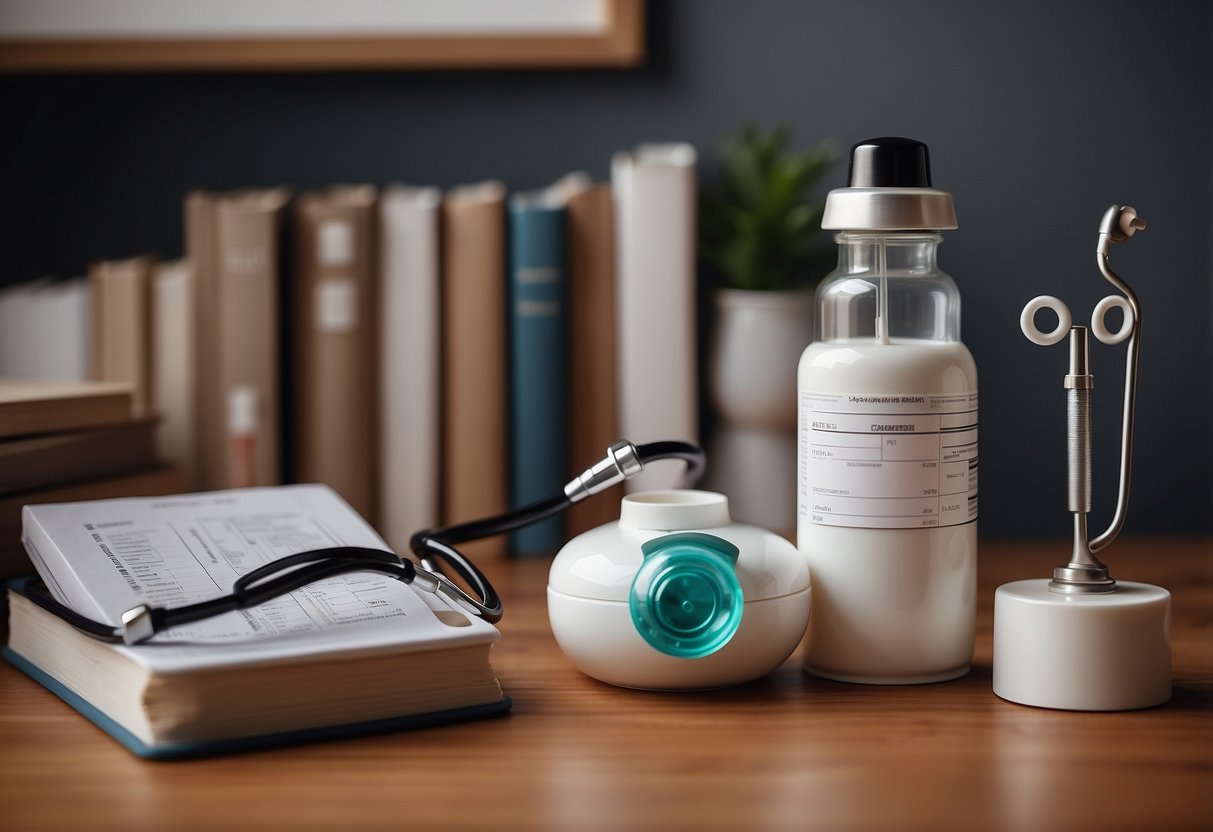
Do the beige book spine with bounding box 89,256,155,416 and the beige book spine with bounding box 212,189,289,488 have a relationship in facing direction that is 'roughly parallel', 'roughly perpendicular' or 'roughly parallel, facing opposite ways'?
roughly parallel

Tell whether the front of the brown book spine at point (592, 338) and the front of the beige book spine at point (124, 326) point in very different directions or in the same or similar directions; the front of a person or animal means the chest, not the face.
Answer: same or similar directions

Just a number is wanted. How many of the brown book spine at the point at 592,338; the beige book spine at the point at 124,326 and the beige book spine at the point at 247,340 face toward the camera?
3

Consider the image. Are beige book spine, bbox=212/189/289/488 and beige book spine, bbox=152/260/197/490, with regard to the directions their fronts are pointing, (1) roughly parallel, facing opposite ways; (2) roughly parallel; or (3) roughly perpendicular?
roughly parallel

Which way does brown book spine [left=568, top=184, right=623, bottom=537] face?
toward the camera

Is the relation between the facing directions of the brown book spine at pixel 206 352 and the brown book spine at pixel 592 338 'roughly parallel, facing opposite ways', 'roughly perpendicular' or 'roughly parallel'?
roughly parallel

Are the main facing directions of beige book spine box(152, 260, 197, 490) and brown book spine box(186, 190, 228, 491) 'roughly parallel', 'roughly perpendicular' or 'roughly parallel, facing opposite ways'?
roughly parallel

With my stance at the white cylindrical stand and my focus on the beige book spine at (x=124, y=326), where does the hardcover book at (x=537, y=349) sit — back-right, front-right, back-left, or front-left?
front-right

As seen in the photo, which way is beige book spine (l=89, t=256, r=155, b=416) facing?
toward the camera
